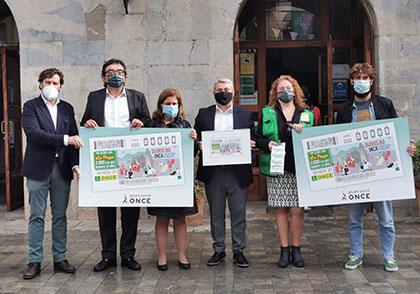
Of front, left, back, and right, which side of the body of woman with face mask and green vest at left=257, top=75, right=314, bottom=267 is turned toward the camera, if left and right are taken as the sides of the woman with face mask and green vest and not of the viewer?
front

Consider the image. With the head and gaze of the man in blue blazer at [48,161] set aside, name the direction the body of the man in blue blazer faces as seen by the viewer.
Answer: toward the camera

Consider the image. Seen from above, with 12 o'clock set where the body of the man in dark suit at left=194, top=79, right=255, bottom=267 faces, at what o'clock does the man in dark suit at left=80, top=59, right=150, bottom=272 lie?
the man in dark suit at left=80, top=59, right=150, bottom=272 is roughly at 3 o'clock from the man in dark suit at left=194, top=79, right=255, bottom=267.

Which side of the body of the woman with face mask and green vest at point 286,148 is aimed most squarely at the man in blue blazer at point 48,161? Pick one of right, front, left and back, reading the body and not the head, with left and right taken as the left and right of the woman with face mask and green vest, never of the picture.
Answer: right

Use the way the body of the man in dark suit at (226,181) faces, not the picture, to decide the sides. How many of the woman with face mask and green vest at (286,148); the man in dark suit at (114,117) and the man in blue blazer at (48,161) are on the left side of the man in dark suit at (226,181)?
1

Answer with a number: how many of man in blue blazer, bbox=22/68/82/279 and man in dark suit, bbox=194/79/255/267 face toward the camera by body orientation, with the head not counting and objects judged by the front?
2

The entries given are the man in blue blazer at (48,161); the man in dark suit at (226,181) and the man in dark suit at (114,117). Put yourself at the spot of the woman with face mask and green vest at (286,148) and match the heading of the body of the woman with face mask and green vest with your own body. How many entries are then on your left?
0

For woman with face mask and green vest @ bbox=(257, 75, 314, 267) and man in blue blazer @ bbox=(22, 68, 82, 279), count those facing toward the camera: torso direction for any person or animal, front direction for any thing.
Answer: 2

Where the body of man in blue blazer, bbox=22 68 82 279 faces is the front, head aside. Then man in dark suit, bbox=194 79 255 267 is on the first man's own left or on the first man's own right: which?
on the first man's own left

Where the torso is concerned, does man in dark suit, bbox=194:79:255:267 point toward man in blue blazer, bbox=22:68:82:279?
no

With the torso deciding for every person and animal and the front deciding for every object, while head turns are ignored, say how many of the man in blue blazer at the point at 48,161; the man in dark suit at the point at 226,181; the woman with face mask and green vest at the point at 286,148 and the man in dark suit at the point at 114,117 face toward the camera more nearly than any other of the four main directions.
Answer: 4

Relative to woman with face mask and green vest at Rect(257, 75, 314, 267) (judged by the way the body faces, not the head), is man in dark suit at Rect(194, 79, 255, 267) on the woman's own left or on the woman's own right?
on the woman's own right

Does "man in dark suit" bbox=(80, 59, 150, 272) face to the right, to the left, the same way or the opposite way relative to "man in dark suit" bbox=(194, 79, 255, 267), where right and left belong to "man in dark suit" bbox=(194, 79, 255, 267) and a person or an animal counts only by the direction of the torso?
the same way

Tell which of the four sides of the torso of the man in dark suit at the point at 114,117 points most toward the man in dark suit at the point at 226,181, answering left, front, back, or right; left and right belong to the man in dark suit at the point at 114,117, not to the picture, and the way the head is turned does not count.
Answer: left

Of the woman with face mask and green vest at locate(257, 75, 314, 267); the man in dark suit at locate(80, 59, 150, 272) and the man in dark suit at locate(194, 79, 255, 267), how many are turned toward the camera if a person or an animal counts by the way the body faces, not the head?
3

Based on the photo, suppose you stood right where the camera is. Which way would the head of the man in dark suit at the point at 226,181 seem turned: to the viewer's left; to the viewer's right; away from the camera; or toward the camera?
toward the camera

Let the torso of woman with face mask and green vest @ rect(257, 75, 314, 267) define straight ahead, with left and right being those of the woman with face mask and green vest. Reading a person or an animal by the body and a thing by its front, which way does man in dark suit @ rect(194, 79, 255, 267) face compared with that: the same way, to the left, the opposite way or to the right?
the same way

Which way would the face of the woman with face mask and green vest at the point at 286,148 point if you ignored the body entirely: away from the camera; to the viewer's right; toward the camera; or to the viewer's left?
toward the camera
